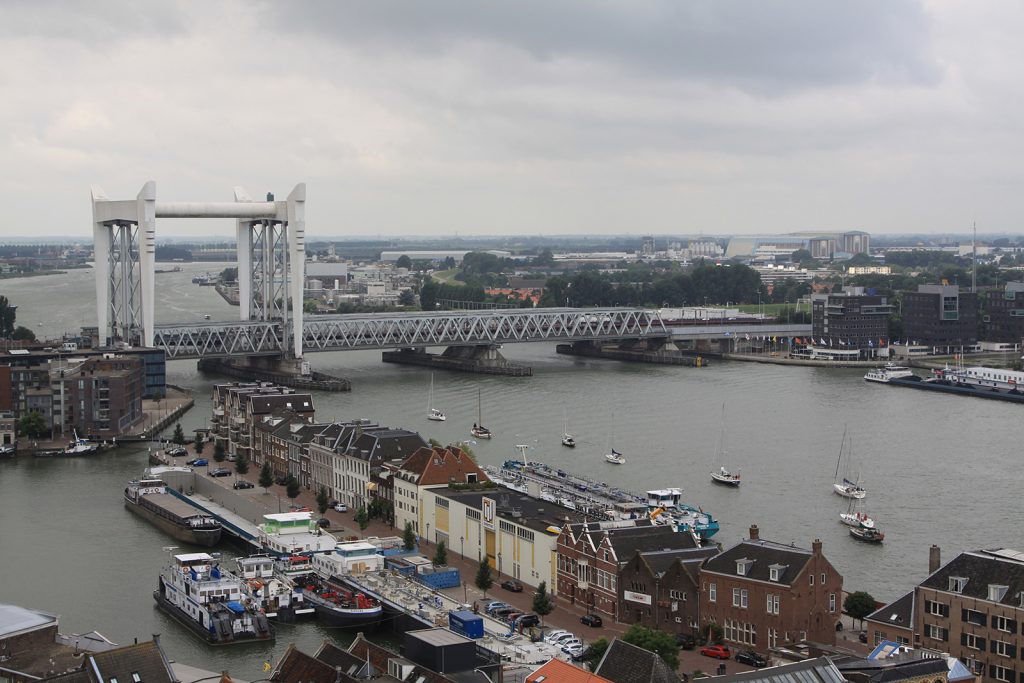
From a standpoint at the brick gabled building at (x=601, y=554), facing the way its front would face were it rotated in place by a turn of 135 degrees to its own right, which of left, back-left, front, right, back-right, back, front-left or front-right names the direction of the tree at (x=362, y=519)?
front-left

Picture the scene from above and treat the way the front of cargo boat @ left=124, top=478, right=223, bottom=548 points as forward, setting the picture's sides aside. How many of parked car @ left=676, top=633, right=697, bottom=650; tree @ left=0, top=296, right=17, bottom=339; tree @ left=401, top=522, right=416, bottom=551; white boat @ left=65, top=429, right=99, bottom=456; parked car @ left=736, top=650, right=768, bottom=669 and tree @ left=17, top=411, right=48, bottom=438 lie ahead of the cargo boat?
3

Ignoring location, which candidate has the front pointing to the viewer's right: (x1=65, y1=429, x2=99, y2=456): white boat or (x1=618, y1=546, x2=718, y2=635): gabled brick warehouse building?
the white boat

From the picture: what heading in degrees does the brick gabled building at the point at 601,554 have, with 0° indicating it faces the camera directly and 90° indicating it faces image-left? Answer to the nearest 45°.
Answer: approximately 45°

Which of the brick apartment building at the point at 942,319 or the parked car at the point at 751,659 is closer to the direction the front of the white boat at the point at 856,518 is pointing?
the parked car

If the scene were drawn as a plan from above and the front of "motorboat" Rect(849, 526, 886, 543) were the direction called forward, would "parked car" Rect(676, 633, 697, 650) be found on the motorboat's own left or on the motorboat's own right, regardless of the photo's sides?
on the motorboat's own left

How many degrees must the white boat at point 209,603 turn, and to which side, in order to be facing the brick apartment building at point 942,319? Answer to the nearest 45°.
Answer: approximately 90° to its left

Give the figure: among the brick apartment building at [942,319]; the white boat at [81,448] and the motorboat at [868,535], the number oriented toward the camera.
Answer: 1

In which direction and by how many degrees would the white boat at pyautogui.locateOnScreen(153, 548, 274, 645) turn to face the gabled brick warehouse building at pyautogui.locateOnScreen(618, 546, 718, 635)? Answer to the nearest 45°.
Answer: approximately 45° to its left

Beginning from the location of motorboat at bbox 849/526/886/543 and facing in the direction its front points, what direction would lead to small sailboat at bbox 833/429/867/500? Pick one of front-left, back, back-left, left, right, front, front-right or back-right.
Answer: right
